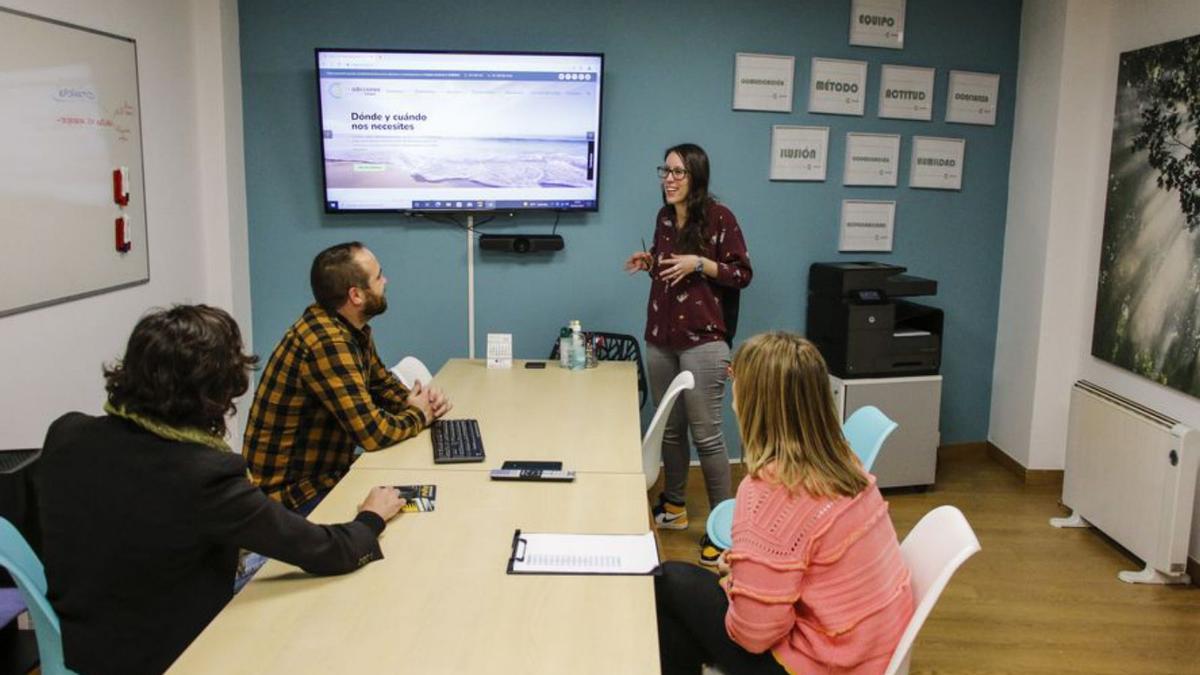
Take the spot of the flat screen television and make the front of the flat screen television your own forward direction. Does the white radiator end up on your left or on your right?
on your left

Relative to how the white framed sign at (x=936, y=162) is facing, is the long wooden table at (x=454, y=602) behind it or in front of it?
in front

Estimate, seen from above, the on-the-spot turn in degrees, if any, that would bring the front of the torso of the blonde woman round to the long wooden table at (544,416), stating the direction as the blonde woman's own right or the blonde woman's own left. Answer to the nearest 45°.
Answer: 0° — they already face it

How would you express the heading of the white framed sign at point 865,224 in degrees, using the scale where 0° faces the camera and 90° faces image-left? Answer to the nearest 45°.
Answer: approximately 0°

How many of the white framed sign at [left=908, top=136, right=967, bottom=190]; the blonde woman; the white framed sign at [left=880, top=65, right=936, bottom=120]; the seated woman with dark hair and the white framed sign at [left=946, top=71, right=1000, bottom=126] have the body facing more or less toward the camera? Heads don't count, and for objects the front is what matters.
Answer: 3

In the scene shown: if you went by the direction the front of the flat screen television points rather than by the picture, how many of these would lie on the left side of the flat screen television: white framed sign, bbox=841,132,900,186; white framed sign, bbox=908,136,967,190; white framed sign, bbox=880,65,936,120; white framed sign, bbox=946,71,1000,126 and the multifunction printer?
5

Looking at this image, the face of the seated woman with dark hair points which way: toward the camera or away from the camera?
away from the camera

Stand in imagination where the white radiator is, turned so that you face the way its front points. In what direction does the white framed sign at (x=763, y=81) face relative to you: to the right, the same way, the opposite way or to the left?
to the left
